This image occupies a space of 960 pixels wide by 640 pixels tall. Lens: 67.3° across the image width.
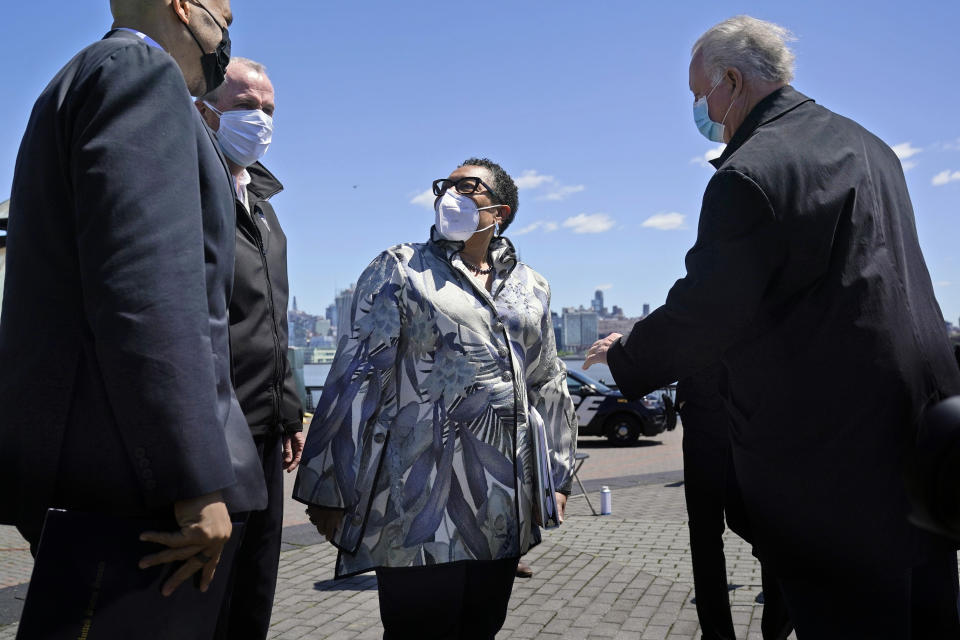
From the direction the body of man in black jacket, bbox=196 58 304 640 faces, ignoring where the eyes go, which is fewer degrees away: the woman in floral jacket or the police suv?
the woman in floral jacket

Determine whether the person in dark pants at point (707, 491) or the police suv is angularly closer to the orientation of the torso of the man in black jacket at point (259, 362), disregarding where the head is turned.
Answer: the person in dark pants

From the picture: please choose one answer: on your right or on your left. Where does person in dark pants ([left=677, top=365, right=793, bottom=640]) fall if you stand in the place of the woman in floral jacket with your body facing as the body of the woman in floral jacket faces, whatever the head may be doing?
on your left

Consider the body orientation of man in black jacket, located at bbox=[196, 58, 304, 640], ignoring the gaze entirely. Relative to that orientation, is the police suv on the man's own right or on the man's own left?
on the man's own left

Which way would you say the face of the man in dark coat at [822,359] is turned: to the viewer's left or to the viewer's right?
to the viewer's left

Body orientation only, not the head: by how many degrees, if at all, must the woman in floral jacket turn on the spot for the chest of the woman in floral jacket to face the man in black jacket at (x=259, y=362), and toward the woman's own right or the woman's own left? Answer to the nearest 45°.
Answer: approximately 135° to the woman's own right

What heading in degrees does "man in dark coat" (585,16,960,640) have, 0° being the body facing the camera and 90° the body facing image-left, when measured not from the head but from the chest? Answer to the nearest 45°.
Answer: approximately 135°

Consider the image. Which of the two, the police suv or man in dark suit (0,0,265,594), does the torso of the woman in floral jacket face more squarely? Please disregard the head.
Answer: the man in dark suit

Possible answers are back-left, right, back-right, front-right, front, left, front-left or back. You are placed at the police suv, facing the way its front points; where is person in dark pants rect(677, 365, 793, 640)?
right

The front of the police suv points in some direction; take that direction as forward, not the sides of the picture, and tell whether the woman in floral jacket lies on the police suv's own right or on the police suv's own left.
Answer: on the police suv's own right

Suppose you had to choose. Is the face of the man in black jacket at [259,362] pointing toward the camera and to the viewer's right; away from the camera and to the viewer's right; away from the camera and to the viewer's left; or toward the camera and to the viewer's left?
toward the camera and to the viewer's right

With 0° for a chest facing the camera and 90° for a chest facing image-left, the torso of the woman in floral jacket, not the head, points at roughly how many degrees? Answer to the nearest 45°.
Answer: approximately 315°

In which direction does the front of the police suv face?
to the viewer's right

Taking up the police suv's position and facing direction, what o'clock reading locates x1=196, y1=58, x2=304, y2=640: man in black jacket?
The man in black jacket is roughly at 3 o'clock from the police suv.

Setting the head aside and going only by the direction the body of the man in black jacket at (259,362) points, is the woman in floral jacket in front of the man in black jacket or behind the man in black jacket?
in front
